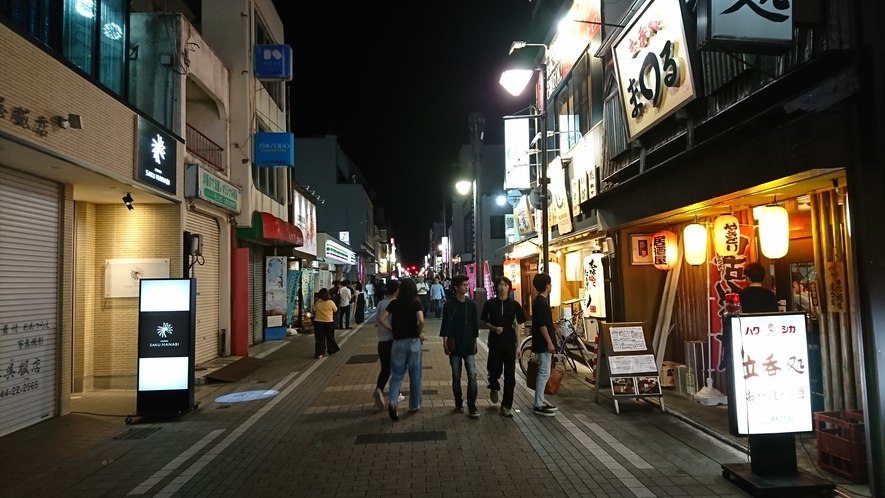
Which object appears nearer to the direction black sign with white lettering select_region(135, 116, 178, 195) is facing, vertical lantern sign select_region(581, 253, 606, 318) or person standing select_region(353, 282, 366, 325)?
the vertical lantern sign

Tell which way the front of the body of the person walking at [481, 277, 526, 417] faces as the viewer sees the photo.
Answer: toward the camera

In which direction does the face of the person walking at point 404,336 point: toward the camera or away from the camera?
away from the camera

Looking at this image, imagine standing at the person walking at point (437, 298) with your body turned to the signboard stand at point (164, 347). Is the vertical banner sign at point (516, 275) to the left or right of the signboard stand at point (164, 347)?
left

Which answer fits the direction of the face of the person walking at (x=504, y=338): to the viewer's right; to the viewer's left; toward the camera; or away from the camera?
toward the camera

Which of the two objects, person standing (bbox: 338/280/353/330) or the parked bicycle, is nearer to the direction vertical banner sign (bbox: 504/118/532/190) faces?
the parked bicycle

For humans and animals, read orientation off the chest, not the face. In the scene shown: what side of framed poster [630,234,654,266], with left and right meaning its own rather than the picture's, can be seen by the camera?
front

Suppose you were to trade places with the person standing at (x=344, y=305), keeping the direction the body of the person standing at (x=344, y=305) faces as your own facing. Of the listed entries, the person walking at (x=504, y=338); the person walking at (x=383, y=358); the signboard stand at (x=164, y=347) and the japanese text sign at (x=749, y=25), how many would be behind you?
4

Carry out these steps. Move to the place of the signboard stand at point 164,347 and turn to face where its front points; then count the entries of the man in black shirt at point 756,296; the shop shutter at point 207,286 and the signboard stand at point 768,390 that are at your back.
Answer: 1

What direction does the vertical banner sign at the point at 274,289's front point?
toward the camera

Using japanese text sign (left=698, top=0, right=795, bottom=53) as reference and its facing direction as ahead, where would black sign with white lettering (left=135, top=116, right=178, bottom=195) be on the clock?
The black sign with white lettering is roughly at 3 o'clock from the japanese text sign.
